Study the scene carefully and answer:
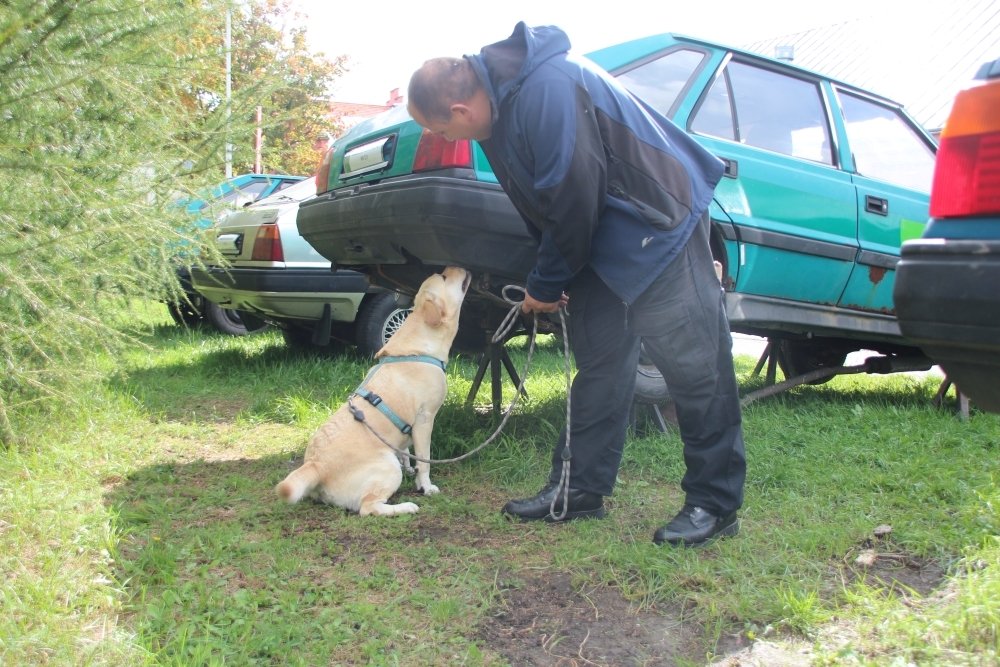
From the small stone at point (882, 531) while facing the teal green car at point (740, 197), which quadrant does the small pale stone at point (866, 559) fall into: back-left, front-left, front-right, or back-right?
back-left

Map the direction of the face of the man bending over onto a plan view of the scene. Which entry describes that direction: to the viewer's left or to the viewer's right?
to the viewer's left

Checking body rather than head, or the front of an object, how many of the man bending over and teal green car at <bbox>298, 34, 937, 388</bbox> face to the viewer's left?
1

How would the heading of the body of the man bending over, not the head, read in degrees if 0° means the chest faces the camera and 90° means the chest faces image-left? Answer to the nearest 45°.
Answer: approximately 90°

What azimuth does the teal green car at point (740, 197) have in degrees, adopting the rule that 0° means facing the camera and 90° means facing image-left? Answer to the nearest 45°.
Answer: approximately 225°

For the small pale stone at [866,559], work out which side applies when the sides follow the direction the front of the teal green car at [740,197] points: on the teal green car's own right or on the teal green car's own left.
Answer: on the teal green car's own right

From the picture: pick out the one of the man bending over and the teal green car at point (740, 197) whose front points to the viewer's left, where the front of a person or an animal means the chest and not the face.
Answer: the man bending over

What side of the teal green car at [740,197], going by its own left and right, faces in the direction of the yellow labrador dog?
back
